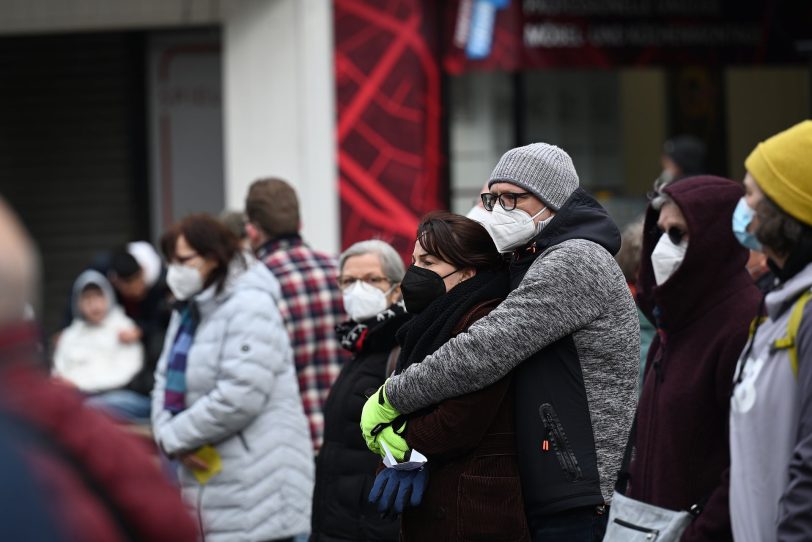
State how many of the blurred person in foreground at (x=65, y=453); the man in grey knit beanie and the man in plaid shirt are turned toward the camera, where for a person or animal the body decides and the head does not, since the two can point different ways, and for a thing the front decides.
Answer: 0

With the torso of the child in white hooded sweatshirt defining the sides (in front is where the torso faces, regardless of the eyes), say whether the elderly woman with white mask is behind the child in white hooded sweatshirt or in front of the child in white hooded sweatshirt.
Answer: in front

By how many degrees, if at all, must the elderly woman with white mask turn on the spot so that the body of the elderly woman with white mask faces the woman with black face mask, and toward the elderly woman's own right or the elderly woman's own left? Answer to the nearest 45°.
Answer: approximately 45° to the elderly woman's own left

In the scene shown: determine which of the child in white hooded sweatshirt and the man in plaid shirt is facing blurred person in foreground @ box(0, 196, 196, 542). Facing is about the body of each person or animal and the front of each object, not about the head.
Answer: the child in white hooded sweatshirt

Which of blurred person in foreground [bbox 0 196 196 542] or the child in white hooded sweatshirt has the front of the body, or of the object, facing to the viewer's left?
the blurred person in foreground

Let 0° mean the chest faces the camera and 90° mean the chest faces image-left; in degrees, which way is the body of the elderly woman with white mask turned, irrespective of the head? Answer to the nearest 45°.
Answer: approximately 45°

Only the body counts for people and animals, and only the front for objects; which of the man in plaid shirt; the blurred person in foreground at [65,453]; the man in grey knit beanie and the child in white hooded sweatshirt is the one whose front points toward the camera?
the child in white hooded sweatshirt

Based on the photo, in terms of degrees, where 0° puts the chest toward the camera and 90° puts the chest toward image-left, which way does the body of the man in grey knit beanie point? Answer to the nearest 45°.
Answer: approximately 90°

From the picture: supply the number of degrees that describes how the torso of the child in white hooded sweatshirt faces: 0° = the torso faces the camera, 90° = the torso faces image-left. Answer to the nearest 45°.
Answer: approximately 0°

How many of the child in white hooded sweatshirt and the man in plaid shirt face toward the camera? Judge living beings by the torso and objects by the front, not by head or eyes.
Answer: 1

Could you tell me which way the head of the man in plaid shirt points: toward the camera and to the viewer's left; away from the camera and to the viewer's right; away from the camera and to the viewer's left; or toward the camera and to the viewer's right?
away from the camera and to the viewer's left
